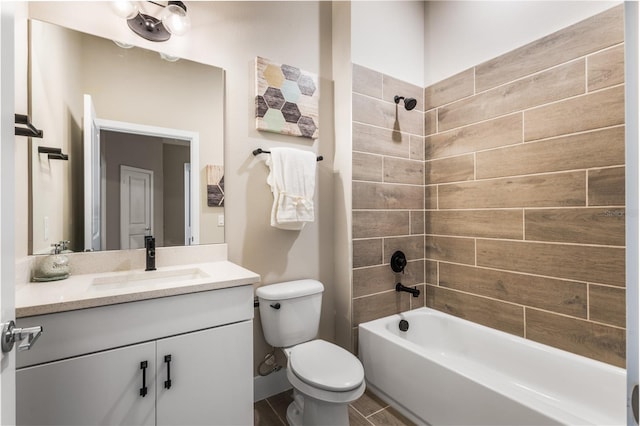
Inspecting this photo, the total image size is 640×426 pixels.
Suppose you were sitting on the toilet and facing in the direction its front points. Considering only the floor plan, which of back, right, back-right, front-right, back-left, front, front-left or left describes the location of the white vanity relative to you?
right

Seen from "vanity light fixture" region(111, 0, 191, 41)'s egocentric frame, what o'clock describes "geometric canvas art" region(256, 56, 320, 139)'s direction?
The geometric canvas art is roughly at 9 o'clock from the vanity light fixture.

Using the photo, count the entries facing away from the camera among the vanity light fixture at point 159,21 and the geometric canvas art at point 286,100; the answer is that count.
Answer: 0

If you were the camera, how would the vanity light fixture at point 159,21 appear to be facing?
facing the viewer

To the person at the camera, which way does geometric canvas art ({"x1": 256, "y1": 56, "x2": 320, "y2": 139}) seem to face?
facing the viewer and to the right of the viewer

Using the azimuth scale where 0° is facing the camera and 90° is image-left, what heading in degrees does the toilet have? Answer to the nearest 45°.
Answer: approximately 315°

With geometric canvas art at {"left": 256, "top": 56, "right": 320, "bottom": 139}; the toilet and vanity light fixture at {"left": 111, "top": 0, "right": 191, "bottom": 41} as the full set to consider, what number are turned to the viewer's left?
0

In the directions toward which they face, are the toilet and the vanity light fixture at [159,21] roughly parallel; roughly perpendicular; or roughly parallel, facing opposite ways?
roughly parallel
